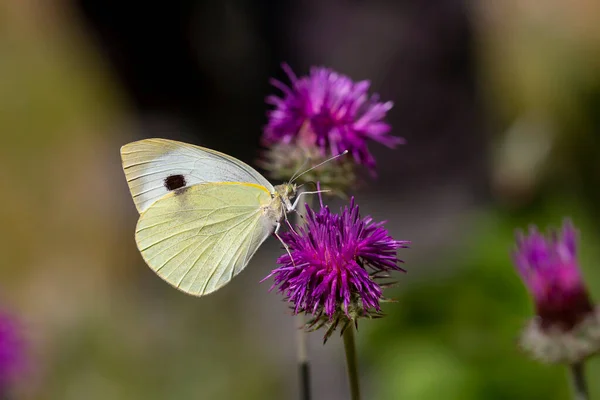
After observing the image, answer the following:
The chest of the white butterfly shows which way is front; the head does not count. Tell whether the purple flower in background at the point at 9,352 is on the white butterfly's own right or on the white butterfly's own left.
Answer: on the white butterfly's own left

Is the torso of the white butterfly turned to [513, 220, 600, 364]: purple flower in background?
yes

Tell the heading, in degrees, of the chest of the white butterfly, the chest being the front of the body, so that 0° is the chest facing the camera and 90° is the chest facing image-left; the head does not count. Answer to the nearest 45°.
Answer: approximately 270°

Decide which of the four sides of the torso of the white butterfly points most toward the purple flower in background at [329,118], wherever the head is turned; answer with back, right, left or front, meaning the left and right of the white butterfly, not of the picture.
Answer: front
